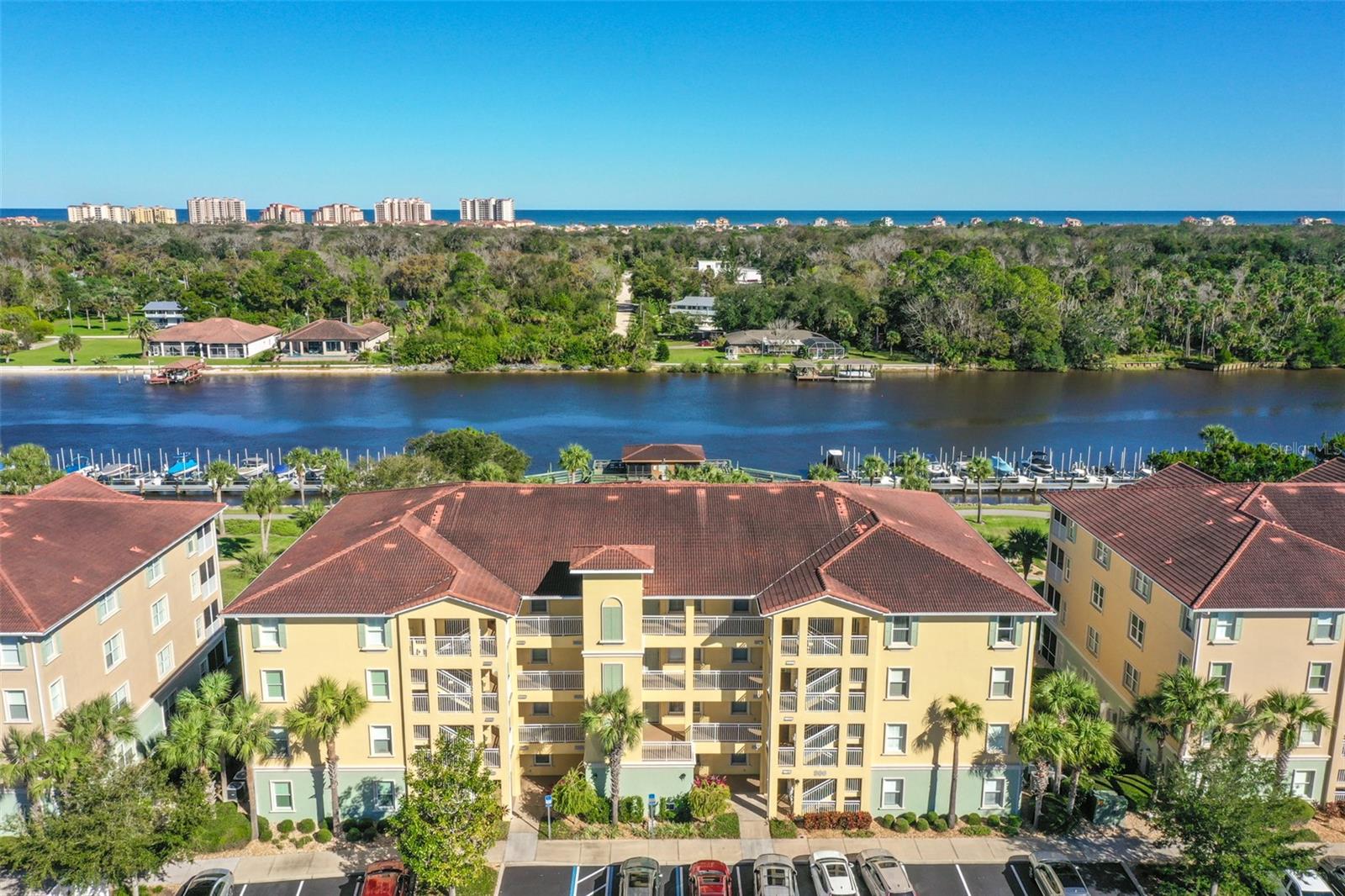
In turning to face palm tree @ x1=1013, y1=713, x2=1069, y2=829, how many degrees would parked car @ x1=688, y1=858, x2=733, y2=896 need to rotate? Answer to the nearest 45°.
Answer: approximately 90° to its right

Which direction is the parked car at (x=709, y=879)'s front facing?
away from the camera

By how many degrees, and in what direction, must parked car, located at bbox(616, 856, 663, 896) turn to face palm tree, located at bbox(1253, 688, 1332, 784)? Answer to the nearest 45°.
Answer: approximately 90° to its right

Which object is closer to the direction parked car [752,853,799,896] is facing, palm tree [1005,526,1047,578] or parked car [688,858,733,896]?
the palm tree

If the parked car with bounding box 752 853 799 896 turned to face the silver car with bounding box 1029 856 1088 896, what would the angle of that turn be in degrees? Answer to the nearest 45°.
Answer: approximately 90° to its right

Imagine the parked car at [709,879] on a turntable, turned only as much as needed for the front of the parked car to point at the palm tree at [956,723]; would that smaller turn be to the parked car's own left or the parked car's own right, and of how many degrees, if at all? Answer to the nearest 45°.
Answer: approximately 45° to the parked car's own right

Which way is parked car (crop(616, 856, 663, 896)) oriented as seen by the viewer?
away from the camera

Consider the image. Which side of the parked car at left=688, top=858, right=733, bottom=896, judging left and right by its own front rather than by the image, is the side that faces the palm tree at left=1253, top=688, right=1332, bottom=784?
right

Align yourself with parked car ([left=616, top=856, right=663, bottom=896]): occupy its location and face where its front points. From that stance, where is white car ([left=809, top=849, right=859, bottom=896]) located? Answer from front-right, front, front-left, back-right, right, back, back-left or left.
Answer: right

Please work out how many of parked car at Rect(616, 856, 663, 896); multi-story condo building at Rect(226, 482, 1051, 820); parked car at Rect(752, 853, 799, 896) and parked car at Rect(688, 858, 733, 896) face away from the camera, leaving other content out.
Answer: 3

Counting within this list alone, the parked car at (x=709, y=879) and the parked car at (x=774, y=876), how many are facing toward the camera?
0

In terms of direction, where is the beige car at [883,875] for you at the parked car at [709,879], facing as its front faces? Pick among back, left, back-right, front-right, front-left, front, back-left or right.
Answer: right

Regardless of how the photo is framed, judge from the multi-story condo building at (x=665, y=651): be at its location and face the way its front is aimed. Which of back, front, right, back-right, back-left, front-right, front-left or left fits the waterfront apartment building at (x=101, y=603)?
right

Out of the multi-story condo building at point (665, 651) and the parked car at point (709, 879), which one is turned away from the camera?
the parked car

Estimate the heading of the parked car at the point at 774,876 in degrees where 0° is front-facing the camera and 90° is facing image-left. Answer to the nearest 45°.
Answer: approximately 180°
